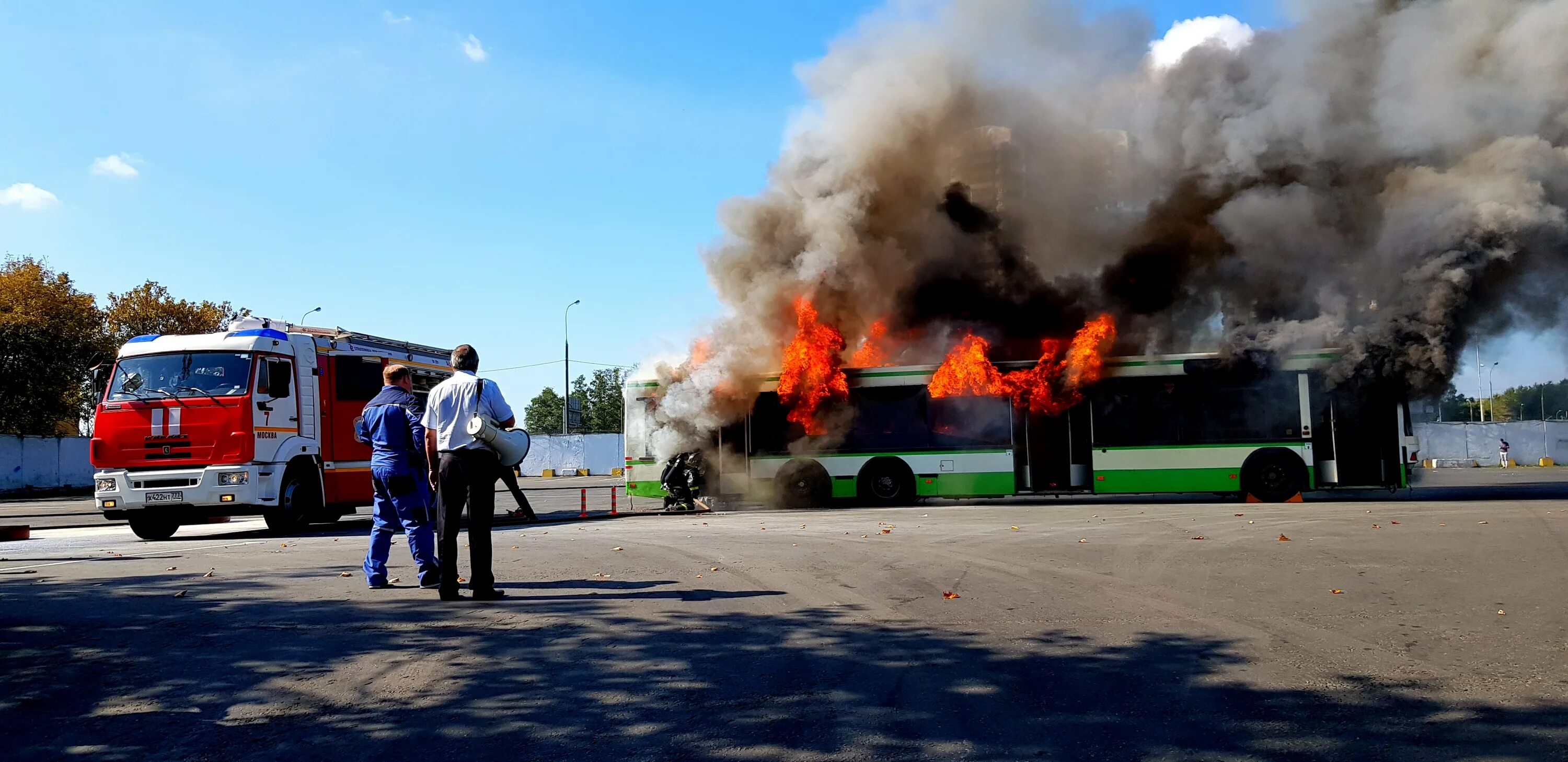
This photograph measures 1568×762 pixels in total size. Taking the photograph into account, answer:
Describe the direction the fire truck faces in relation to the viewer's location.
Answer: facing the viewer and to the left of the viewer

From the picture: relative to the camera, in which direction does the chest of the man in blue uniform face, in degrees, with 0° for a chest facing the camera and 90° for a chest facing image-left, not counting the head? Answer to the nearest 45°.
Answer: approximately 225°

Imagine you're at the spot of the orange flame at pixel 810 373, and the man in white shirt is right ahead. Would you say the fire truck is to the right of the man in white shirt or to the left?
right

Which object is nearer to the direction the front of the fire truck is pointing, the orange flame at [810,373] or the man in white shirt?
the man in white shirt

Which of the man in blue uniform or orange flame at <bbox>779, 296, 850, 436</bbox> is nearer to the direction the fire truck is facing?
the man in blue uniform

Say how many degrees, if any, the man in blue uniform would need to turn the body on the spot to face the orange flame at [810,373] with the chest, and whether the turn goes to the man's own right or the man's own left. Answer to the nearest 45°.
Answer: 0° — they already face it

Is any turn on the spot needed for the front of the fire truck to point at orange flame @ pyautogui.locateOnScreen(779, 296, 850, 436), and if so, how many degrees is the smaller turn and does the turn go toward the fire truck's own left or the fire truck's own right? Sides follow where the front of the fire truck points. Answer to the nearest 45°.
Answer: approximately 135° to the fire truck's own left

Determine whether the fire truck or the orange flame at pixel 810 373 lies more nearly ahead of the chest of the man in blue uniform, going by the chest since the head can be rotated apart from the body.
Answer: the orange flame

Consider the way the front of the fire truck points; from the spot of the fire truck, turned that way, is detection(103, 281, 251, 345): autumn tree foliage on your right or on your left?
on your right

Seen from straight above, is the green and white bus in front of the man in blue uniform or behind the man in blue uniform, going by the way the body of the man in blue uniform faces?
in front

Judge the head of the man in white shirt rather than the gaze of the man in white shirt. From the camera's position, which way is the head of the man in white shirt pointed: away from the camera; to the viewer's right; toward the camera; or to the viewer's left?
away from the camera

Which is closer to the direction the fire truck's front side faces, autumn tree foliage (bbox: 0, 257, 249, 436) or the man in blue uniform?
the man in blue uniform
